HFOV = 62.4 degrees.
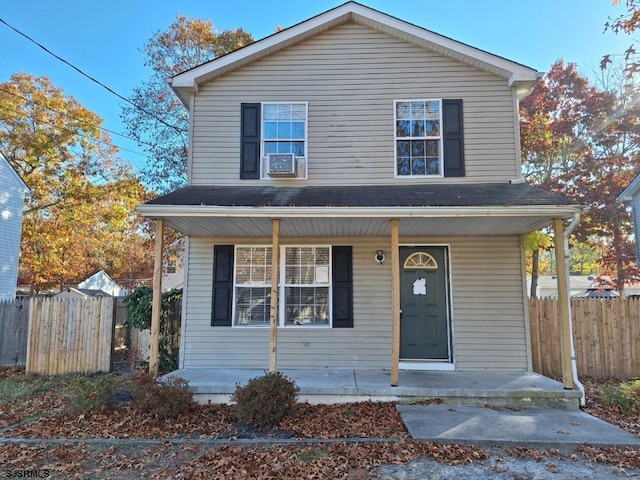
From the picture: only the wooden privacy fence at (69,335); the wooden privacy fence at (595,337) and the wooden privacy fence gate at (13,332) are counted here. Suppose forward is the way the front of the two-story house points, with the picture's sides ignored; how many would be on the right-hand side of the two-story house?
2

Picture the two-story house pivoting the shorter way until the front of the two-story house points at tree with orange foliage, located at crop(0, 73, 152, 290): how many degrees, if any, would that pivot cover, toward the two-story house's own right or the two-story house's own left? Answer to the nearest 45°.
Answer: approximately 135° to the two-story house's own right

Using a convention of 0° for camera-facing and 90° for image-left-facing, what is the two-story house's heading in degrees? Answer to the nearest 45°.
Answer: approximately 0°

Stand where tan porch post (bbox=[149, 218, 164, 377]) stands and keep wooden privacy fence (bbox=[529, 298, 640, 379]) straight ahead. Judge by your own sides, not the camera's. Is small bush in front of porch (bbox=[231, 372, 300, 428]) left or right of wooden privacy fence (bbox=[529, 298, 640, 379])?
right

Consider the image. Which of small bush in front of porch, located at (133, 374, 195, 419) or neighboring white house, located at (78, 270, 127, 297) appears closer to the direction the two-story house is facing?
the small bush in front of porch
